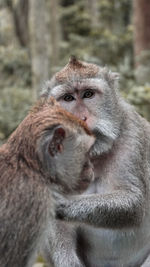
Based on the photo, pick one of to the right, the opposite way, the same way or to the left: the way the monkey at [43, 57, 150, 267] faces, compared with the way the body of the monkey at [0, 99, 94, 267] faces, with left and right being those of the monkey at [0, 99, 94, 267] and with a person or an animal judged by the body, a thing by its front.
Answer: the opposite way

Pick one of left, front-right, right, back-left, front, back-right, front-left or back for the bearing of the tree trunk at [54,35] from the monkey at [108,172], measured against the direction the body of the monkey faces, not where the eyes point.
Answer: back-right

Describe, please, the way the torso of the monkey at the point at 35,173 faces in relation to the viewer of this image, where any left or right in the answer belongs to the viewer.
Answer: facing away from the viewer and to the right of the viewer

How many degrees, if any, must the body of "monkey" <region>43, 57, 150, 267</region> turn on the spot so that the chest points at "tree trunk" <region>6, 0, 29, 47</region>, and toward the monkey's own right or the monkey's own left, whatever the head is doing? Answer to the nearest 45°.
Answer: approximately 135° to the monkey's own right

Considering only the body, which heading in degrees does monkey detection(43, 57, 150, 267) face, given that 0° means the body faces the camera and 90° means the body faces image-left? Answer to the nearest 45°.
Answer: approximately 45°

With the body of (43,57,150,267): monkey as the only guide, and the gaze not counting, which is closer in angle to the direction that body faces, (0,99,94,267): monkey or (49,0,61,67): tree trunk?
the monkey

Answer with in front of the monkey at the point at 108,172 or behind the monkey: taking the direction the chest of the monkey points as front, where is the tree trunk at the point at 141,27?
behind

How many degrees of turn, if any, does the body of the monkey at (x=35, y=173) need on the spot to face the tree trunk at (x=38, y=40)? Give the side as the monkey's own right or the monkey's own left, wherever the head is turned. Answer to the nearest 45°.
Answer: approximately 45° to the monkey's own left
